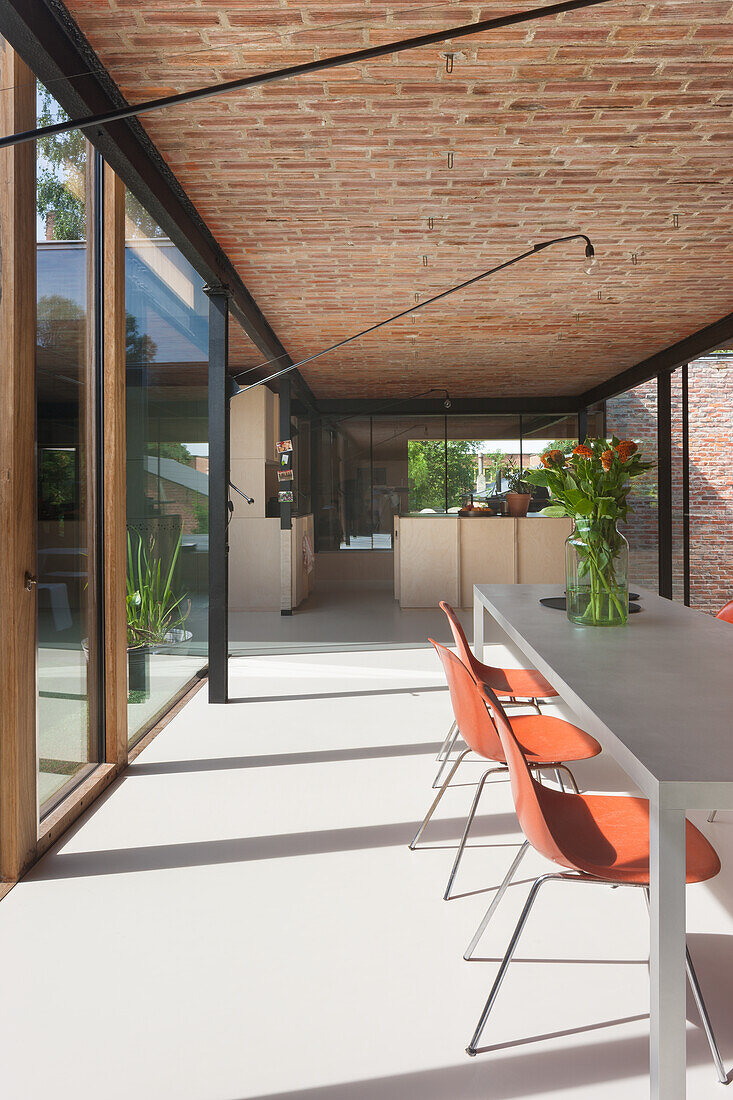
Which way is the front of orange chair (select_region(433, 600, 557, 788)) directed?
to the viewer's right

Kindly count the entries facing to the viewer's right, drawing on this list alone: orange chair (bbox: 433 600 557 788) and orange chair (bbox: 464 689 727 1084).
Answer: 2

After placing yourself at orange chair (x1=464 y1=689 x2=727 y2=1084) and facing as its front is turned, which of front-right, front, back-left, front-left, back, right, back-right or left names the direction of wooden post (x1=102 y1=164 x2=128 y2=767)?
back-left

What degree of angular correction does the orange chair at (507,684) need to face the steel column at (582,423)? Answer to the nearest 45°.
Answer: approximately 90° to its left

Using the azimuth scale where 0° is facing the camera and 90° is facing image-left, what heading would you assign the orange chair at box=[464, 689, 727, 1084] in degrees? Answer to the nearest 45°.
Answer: approximately 270°

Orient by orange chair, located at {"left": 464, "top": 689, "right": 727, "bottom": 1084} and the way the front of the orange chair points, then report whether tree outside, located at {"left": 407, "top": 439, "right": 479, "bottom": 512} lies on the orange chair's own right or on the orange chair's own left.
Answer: on the orange chair's own left
